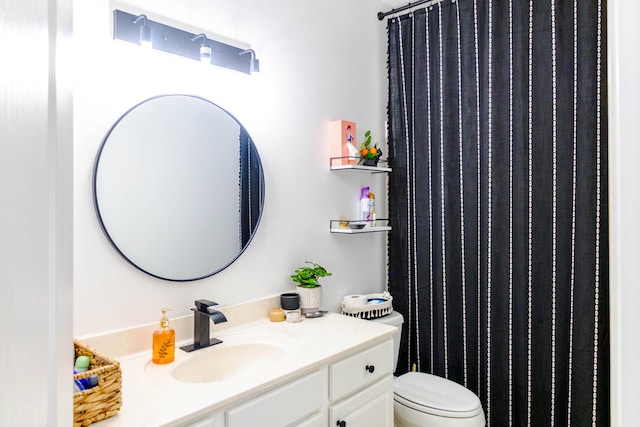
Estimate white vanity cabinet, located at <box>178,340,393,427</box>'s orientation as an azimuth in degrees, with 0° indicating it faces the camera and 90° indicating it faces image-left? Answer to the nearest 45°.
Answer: approximately 315°

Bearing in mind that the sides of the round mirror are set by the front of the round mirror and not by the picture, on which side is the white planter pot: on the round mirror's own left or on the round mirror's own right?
on the round mirror's own left

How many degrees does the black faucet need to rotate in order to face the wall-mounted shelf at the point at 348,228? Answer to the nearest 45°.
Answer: approximately 90° to its left

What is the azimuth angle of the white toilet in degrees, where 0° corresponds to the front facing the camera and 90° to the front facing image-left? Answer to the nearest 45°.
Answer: approximately 315°

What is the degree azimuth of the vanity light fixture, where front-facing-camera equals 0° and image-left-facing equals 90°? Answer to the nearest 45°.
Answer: approximately 315°
